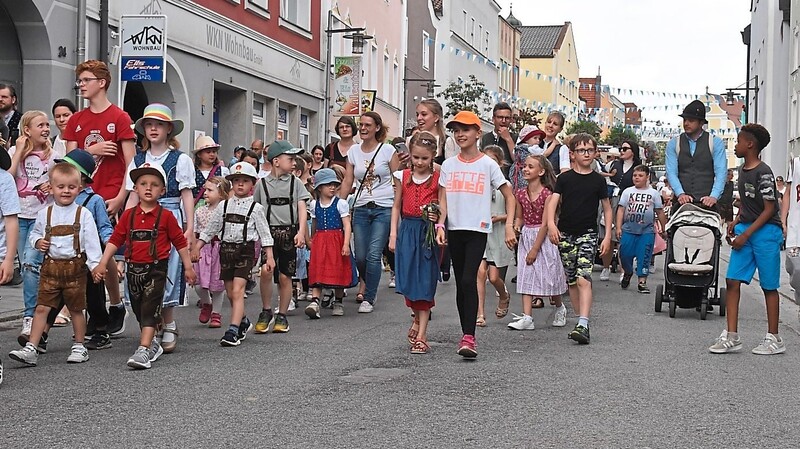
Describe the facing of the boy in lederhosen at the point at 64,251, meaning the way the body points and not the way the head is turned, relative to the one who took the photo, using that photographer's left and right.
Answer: facing the viewer

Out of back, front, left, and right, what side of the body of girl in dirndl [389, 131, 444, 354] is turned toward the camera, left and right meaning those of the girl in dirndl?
front

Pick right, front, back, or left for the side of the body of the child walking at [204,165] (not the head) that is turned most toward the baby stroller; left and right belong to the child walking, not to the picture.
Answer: left

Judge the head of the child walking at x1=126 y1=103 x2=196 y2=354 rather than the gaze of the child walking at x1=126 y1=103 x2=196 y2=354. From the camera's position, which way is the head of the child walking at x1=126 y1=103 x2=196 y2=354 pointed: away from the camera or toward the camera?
toward the camera

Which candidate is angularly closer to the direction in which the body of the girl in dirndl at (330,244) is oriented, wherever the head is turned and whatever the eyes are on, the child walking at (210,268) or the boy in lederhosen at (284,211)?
the boy in lederhosen

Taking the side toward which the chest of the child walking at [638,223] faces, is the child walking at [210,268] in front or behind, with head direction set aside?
in front

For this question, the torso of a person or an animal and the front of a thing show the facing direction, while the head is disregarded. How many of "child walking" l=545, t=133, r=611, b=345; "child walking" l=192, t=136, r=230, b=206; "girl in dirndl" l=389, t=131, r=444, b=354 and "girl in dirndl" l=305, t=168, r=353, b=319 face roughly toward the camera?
4

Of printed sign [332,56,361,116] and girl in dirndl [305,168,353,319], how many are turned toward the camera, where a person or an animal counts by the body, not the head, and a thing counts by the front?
2

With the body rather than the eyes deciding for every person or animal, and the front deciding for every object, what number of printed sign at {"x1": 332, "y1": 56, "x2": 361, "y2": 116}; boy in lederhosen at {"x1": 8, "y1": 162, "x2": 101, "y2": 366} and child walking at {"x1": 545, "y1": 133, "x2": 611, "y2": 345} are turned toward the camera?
3

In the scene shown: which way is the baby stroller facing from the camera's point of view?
toward the camera
